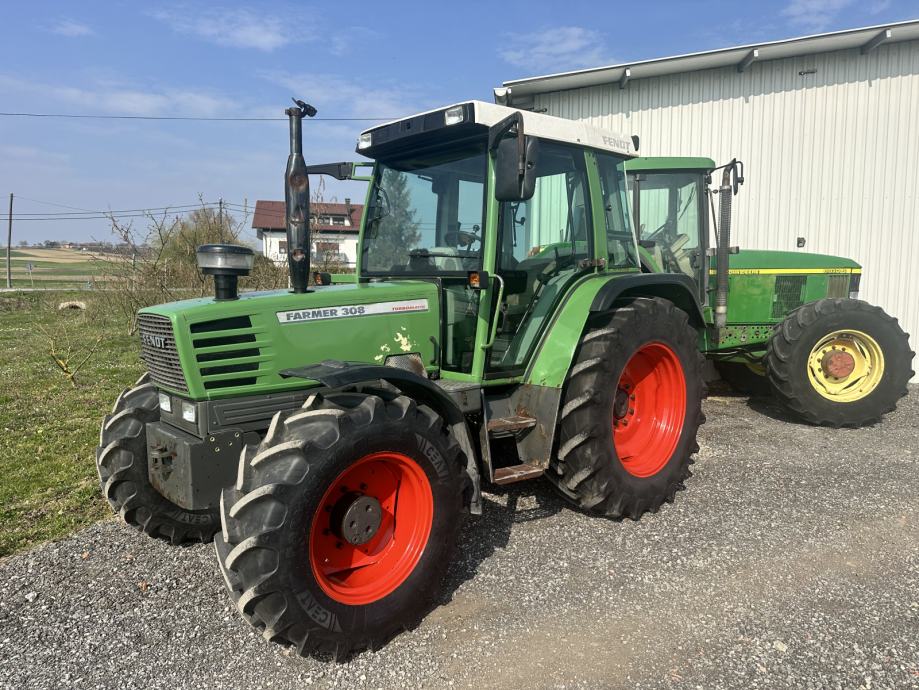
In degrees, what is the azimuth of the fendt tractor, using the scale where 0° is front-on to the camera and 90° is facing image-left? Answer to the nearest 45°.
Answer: approximately 45°

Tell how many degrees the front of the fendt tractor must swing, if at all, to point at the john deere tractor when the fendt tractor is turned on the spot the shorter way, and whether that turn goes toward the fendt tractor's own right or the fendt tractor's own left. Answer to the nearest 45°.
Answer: approximately 180°

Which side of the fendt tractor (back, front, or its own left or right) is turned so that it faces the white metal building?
back
